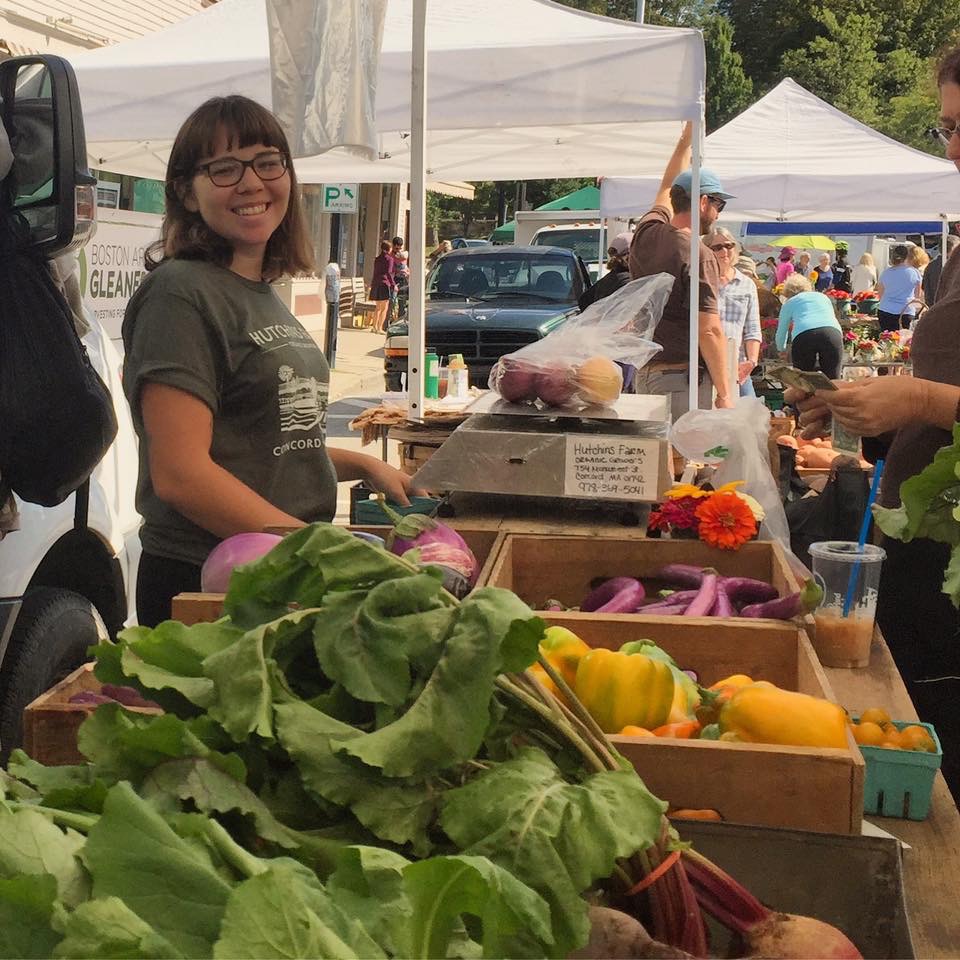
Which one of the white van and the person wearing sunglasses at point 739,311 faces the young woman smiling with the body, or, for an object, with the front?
the person wearing sunglasses

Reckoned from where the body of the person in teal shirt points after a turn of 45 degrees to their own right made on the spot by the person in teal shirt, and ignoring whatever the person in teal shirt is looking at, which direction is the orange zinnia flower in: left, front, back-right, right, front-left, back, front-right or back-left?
back

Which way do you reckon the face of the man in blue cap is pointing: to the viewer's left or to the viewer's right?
to the viewer's right

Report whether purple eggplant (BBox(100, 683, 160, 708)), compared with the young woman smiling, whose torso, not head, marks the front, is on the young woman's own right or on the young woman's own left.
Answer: on the young woman's own right

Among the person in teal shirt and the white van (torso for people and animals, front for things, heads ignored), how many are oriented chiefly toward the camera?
0

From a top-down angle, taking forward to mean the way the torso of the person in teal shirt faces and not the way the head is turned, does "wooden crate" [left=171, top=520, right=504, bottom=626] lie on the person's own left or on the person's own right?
on the person's own left

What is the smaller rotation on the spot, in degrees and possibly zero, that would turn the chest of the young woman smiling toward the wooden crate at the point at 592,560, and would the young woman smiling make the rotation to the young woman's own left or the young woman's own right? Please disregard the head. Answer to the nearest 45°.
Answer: approximately 45° to the young woman's own left

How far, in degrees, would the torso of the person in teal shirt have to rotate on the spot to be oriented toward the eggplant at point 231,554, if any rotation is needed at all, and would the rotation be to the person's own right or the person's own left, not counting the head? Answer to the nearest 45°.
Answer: approximately 135° to the person's own left

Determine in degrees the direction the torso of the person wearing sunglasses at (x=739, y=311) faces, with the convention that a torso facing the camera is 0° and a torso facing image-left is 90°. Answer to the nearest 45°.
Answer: approximately 0°

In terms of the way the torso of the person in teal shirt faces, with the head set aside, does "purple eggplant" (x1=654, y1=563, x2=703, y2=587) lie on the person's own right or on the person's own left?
on the person's own left
